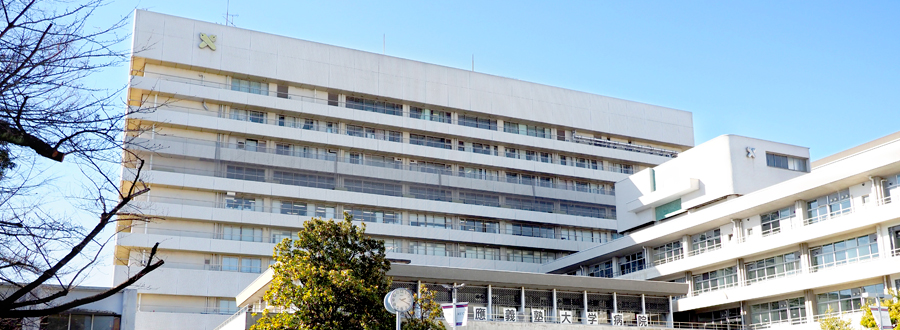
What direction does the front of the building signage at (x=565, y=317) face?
toward the camera

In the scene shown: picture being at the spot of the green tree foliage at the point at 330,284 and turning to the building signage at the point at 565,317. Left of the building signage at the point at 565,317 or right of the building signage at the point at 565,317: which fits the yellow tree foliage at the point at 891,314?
right

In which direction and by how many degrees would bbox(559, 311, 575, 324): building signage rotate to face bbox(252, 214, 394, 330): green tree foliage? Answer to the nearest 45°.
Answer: approximately 45° to its right

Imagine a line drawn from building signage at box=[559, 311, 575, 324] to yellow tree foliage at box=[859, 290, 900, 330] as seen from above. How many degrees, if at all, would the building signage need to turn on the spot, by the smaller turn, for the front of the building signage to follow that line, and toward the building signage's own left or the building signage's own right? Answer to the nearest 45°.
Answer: approximately 45° to the building signage's own left

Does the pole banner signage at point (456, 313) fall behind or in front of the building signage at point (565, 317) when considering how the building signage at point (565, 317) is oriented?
in front
